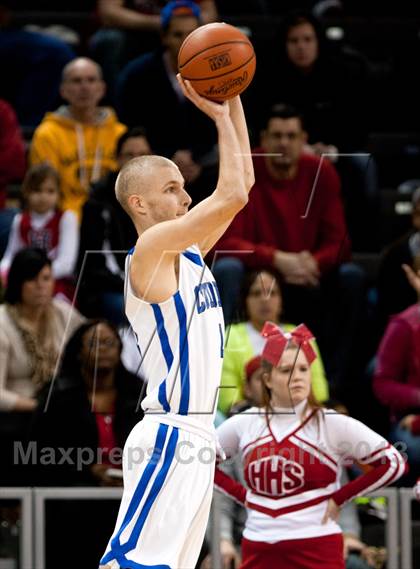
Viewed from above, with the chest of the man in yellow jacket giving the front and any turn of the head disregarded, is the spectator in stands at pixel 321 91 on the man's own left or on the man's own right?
on the man's own left

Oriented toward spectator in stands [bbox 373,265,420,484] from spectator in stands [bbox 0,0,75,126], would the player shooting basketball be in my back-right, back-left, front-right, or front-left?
front-right

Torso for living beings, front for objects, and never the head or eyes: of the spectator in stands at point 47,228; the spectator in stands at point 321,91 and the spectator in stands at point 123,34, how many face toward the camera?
3

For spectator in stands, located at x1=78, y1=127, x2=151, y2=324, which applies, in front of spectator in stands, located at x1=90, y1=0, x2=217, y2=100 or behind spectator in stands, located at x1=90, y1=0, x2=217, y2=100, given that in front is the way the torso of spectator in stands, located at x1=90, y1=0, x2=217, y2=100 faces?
in front

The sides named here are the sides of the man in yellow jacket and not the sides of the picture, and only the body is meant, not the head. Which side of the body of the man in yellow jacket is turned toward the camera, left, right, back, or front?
front

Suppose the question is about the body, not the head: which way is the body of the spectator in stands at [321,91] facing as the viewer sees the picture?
toward the camera

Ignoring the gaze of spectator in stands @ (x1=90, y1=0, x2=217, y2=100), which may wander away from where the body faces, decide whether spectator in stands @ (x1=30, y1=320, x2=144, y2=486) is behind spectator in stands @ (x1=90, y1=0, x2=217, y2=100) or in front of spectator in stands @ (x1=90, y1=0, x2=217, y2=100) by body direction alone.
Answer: in front

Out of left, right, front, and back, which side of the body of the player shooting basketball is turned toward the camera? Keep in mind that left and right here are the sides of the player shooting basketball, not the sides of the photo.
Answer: right

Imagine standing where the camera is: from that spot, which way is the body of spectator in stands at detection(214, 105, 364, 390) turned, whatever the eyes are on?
toward the camera

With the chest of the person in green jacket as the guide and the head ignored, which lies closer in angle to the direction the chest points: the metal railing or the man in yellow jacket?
the metal railing

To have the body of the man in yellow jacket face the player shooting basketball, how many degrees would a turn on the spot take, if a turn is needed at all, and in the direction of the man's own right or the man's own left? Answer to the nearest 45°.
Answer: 0° — they already face them

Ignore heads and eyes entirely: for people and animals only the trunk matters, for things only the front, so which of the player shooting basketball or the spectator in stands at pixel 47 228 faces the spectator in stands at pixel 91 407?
the spectator in stands at pixel 47 228

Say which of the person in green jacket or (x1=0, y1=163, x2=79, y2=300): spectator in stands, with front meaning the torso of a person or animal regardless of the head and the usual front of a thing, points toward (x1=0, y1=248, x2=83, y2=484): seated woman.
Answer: the spectator in stands

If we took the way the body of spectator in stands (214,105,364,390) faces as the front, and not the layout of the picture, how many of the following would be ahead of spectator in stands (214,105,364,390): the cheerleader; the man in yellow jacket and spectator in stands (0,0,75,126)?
1
